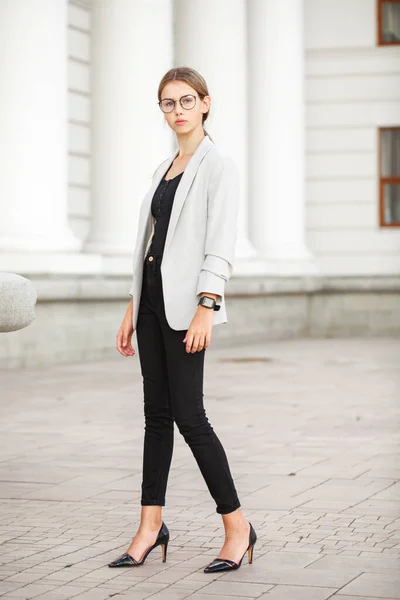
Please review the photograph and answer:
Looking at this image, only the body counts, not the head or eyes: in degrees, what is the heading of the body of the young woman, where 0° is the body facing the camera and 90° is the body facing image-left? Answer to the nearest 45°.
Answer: approximately 45°
